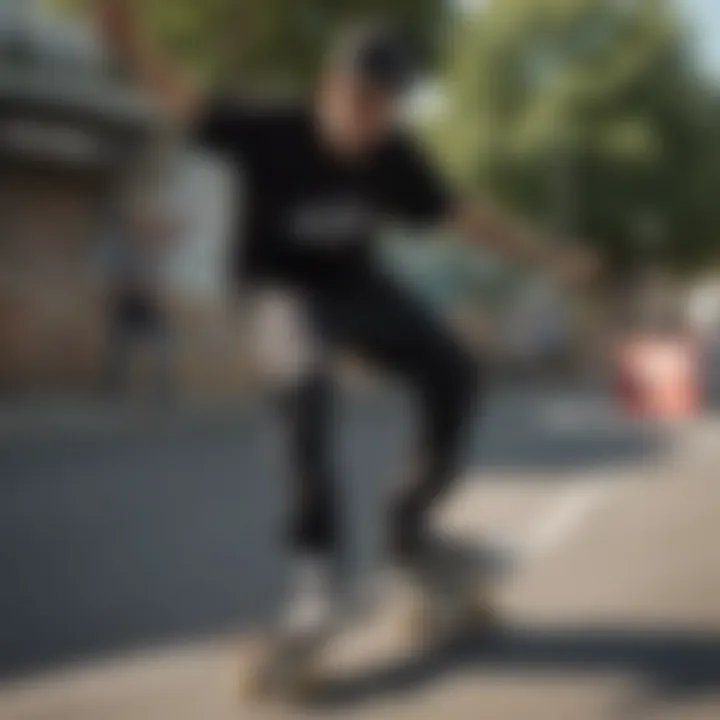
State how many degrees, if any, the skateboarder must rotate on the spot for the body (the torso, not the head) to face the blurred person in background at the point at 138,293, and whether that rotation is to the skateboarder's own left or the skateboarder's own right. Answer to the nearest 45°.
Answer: approximately 135° to the skateboarder's own right

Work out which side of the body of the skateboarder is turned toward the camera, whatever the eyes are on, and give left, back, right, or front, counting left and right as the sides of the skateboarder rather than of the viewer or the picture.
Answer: front
